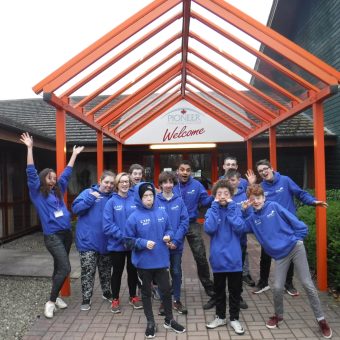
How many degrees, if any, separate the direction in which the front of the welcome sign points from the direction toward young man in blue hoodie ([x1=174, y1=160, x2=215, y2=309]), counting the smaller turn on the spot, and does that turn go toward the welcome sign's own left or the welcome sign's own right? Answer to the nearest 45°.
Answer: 0° — it already faces them

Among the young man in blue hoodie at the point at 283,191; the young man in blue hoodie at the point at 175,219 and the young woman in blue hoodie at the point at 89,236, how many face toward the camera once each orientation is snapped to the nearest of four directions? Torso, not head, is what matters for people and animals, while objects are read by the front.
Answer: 3

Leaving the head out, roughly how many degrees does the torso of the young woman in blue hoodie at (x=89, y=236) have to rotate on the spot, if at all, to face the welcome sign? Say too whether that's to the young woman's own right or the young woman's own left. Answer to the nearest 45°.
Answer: approximately 135° to the young woman's own left

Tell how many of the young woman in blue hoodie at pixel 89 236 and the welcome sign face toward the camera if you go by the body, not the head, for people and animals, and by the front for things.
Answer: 2

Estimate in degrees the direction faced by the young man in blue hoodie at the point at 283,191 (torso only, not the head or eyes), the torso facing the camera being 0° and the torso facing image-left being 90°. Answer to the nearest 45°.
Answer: approximately 0°

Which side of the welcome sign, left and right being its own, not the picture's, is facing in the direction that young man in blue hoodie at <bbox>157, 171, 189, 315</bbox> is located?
front

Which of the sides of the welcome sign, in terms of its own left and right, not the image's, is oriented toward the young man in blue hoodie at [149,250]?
front

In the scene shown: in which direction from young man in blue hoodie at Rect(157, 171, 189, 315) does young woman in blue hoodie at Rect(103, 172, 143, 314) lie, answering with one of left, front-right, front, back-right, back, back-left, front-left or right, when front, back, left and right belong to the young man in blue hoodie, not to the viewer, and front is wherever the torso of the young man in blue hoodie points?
right

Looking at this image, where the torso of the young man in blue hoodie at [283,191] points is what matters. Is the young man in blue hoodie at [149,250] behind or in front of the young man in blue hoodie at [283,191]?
in front

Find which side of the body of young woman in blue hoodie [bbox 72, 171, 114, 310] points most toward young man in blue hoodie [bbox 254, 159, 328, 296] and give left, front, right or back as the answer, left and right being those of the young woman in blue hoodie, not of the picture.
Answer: left

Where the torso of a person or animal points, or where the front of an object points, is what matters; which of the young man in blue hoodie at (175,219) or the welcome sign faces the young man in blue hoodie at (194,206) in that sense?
the welcome sign
